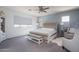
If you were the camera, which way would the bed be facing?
facing the viewer and to the left of the viewer
